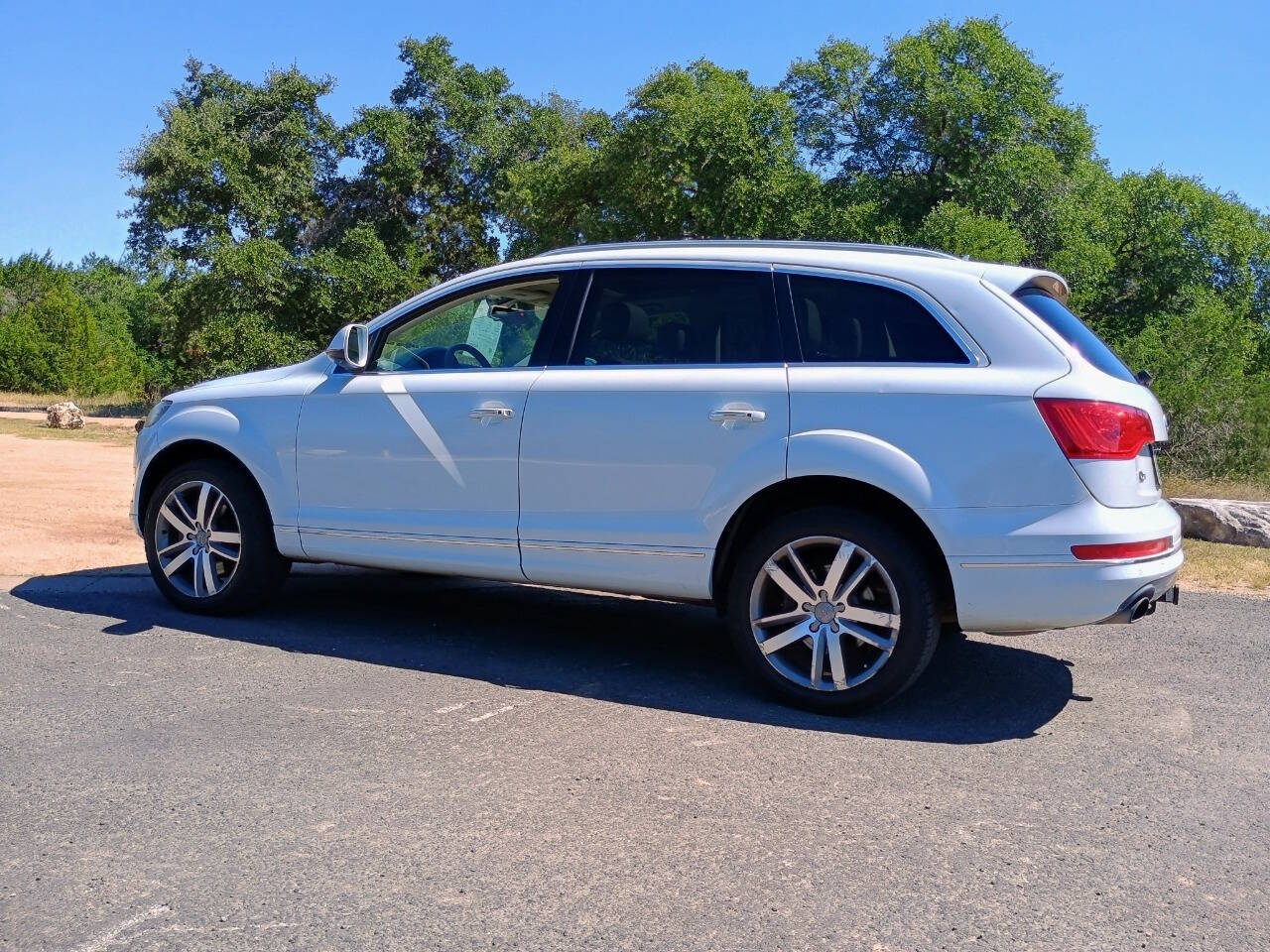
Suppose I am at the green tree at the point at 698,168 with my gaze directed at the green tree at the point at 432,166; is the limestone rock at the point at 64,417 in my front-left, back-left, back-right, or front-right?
front-left

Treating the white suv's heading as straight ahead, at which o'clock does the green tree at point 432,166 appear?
The green tree is roughly at 1 o'clock from the white suv.

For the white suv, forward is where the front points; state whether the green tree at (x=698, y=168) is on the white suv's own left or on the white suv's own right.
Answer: on the white suv's own right

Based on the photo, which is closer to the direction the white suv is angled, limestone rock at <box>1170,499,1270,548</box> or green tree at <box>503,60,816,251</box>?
the green tree

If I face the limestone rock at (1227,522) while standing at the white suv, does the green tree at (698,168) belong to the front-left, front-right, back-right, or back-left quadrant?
front-left

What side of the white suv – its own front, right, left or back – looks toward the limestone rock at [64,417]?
front

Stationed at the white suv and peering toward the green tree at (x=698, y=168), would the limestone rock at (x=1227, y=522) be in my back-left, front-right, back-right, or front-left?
front-right

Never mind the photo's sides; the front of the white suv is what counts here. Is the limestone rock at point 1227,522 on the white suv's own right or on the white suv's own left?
on the white suv's own right

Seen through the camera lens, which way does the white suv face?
facing away from the viewer and to the left of the viewer

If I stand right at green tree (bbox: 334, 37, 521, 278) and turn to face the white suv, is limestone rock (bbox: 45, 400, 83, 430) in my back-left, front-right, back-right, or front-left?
front-right
